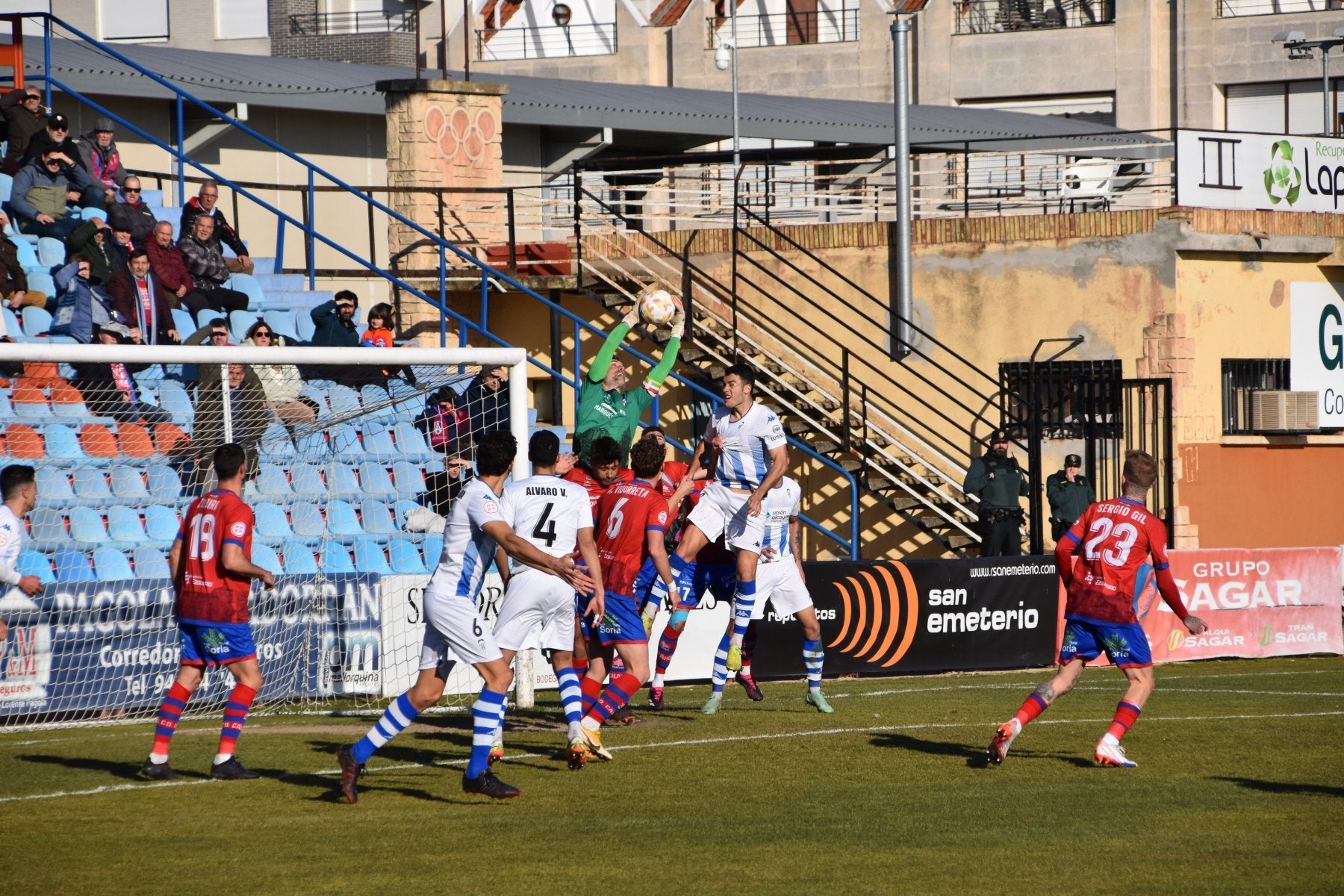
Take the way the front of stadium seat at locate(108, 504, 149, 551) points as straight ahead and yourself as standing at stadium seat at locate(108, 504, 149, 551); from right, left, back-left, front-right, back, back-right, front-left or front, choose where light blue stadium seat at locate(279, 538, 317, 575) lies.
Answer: front-left

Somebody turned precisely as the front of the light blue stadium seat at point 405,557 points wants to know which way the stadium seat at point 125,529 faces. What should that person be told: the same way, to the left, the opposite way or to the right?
the same way

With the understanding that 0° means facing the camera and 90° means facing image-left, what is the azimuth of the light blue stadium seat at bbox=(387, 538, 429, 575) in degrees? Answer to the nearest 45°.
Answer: approximately 315°

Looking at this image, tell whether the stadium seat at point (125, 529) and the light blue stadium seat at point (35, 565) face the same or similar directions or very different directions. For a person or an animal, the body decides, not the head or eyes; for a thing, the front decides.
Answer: same or similar directions

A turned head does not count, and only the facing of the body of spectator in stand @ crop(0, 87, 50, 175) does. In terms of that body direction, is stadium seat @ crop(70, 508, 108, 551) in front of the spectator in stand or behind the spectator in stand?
in front

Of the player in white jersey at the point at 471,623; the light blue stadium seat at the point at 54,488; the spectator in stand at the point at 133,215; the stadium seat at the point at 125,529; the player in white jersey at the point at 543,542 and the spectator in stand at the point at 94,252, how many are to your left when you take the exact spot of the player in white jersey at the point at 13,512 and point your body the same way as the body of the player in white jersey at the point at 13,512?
4

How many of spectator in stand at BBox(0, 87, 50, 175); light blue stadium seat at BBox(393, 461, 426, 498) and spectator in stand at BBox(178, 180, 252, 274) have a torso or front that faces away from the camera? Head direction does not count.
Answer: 0

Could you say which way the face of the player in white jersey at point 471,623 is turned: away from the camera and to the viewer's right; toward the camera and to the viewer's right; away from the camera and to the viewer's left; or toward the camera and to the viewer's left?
away from the camera and to the viewer's right

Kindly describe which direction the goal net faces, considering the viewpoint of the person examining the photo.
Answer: facing the viewer and to the right of the viewer

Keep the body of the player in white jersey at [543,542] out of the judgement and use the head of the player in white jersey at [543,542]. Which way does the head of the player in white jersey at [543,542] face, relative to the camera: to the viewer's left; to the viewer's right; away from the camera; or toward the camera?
away from the camera

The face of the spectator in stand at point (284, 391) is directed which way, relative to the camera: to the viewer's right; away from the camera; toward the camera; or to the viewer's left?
toward the camera

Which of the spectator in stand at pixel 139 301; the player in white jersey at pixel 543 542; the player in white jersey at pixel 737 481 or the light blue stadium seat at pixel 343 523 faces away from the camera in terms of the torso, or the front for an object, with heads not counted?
the player in white jersey at pixel 543 542

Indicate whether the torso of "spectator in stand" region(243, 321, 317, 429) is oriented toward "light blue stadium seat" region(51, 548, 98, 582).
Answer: no

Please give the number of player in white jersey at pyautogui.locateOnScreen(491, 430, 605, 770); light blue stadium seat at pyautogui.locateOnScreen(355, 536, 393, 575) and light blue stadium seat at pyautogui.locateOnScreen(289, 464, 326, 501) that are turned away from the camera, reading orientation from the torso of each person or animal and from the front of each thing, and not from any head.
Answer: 1

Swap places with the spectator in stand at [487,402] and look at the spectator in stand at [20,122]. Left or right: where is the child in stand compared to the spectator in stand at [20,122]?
right

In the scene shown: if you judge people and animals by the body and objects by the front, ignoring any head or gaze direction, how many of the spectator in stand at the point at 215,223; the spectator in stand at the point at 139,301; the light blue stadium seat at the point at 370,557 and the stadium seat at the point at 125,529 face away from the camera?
0

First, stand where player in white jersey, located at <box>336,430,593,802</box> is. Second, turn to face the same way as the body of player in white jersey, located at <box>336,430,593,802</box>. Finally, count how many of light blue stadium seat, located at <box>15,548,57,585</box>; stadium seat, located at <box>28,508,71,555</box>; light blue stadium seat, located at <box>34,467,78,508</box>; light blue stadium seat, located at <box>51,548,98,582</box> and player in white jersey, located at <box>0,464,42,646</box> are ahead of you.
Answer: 0

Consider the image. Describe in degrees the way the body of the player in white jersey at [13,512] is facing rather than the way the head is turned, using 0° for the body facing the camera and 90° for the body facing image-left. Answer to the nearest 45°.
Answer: approximately 270°

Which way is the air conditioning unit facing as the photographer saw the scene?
facing the viewer

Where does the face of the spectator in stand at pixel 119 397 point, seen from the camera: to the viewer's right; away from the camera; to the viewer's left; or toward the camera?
toward the camera
